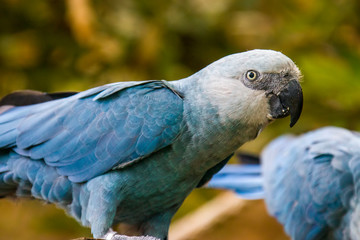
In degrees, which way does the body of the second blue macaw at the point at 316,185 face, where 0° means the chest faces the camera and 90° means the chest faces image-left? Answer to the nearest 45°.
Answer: approximately 270°

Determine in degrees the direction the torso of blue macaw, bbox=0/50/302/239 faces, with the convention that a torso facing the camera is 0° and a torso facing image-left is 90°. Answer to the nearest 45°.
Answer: approximately 270°

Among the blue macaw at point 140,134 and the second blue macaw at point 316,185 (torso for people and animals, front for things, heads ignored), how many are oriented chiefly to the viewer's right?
2
